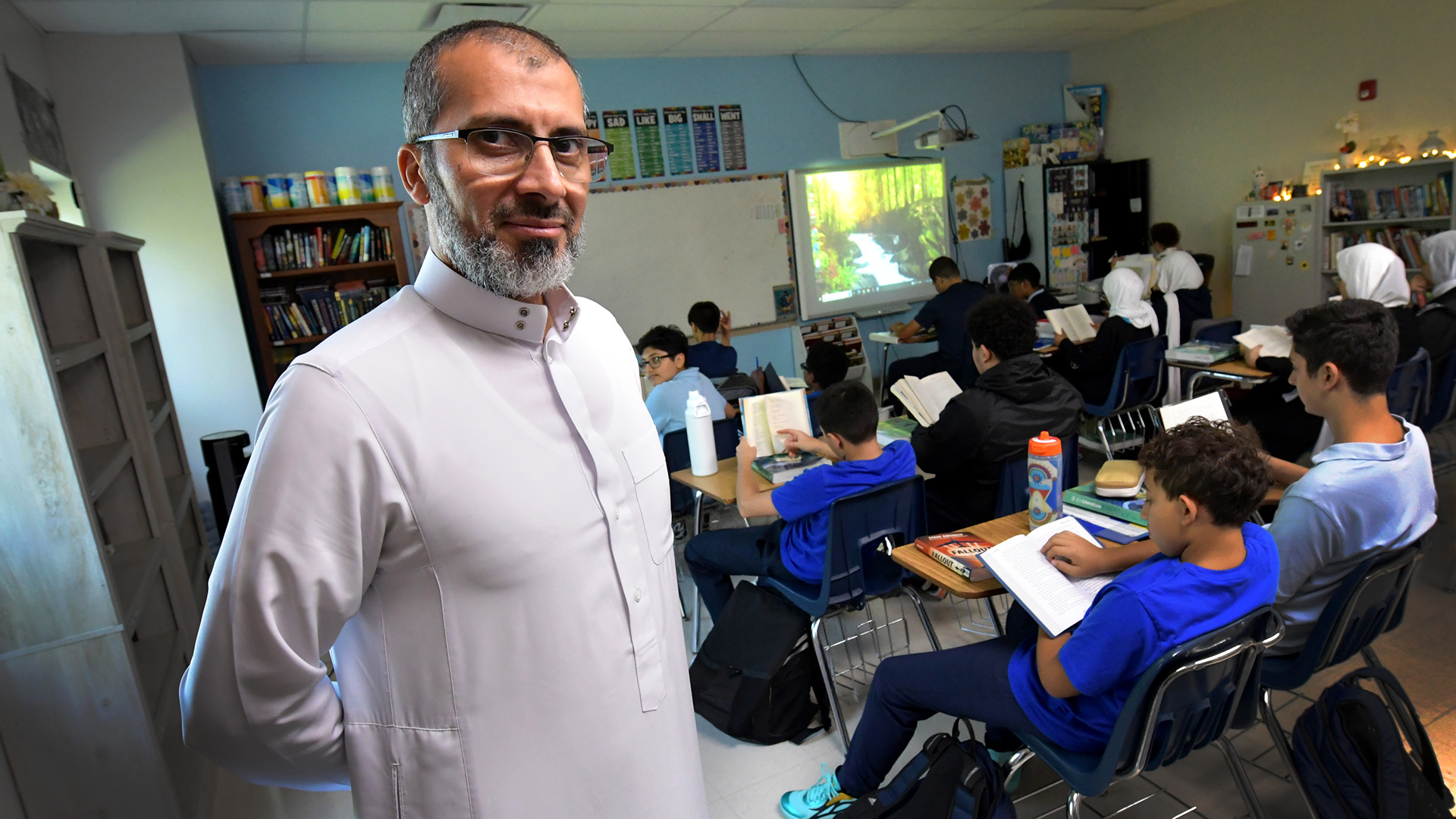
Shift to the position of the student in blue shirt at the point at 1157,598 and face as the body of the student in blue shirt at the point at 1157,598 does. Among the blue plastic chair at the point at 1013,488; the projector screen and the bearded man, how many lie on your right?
2

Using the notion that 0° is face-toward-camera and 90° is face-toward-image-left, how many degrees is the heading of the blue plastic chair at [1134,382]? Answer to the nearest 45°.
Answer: approximately 135°

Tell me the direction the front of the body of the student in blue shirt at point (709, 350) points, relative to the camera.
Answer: away from the camera

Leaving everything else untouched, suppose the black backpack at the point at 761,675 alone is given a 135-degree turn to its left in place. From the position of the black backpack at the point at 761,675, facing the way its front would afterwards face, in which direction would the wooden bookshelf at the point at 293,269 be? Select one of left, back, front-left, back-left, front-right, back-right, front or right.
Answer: back-left

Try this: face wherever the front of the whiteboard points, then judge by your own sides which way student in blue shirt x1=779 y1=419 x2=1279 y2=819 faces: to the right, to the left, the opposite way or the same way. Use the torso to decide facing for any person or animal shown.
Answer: to the right

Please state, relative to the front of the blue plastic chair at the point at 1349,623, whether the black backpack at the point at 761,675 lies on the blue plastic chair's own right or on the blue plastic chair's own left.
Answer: on the blue plastic chair's own left

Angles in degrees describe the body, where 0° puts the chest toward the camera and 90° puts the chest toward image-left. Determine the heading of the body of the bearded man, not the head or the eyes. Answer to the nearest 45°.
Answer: approximately 315°

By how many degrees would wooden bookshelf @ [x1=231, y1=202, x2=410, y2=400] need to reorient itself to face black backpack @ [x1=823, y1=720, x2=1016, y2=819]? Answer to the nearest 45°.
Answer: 0° — it already faces it

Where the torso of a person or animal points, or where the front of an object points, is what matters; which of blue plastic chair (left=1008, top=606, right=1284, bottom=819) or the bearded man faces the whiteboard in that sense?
the blue plastic chair

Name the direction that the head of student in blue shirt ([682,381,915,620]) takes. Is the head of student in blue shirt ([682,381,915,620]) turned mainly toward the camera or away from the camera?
away from the camera

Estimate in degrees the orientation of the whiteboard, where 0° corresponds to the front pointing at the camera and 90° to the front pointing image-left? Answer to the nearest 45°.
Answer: approximately 0°

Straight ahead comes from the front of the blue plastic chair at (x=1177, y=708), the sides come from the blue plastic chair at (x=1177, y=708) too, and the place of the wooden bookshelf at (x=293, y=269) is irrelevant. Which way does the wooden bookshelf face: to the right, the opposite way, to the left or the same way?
the opposite way

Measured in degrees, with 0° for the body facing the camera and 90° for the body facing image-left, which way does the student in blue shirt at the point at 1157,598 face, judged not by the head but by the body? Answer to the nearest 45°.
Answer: approximately 90°

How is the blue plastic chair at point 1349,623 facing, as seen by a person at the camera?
facing away from the viewer and to the left of the viewer
